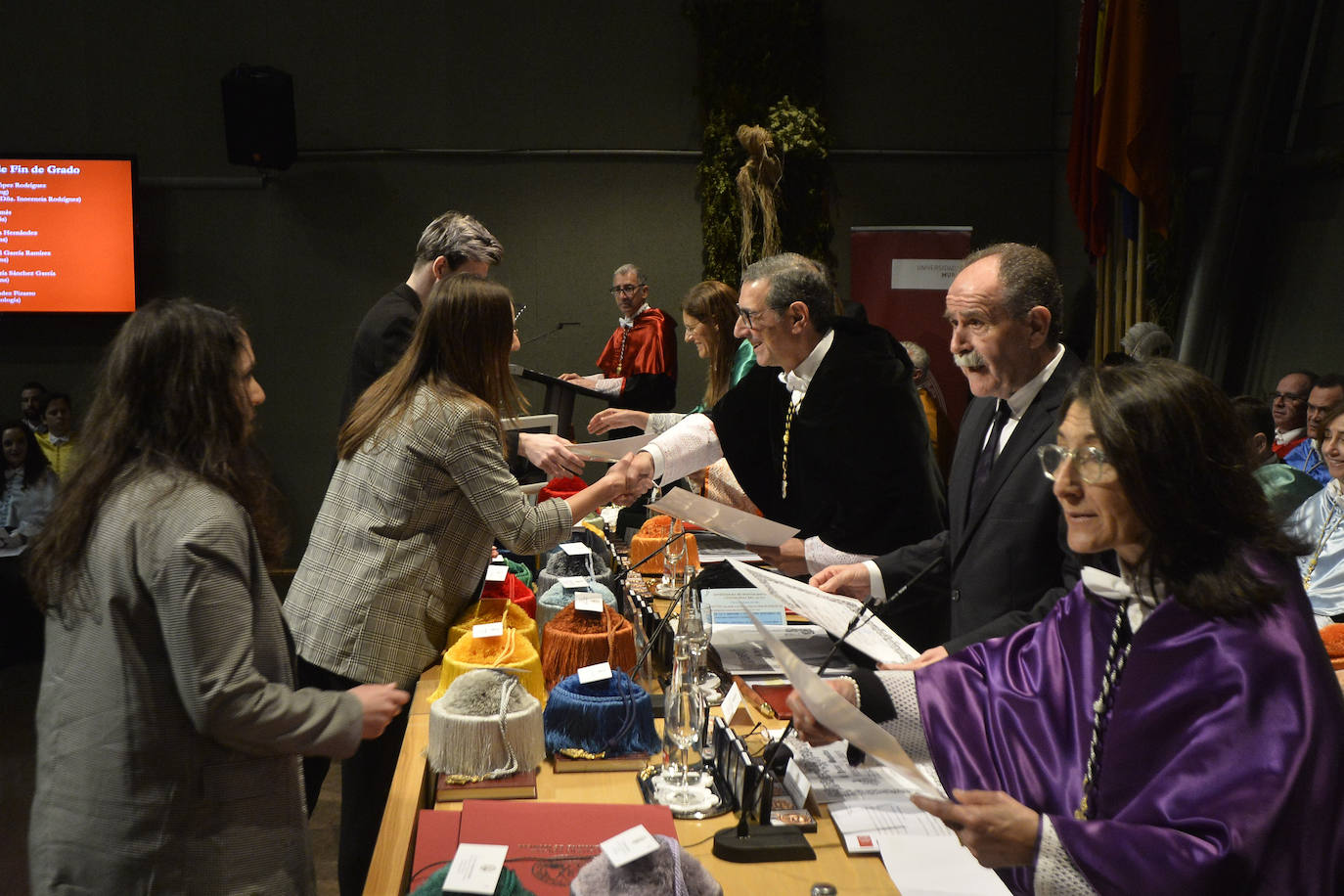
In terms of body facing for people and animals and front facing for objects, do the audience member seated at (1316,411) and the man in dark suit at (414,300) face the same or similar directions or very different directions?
very different directions

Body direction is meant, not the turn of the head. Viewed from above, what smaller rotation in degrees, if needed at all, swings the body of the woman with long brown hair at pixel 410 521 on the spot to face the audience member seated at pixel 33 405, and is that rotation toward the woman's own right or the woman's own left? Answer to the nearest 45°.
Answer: approximately 90° to the woman's own left

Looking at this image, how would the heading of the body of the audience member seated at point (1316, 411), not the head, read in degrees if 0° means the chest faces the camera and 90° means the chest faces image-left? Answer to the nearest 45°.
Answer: approximately 45°

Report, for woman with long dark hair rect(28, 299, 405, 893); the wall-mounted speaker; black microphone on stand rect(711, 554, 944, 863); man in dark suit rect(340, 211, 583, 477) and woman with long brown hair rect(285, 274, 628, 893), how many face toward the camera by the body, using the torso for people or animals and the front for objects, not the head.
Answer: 1

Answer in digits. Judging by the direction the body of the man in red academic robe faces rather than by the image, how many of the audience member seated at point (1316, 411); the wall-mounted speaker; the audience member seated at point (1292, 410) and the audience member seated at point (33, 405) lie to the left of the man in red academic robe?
2

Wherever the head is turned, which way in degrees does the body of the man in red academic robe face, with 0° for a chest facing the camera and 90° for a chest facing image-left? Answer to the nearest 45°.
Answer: approximately 45°

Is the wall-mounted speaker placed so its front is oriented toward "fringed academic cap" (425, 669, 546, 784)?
yes

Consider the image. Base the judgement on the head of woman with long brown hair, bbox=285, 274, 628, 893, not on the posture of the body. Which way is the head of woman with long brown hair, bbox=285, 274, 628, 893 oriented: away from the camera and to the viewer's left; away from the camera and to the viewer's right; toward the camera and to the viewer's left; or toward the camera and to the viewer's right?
away from the camera and to the viewer's right

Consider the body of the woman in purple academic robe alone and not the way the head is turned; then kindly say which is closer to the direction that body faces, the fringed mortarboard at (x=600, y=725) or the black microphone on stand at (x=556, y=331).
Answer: the fringed mortarboard

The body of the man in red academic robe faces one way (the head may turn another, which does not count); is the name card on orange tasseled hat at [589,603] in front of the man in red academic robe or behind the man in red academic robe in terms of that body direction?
in front

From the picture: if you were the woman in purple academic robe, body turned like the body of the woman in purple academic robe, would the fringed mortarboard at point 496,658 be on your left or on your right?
on your right

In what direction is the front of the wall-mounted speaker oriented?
toward the camera

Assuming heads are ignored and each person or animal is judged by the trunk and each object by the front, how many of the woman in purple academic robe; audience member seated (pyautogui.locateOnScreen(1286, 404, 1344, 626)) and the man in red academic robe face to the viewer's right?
0

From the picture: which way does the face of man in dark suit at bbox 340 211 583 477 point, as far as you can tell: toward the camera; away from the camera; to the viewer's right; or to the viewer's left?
to the viewer's right

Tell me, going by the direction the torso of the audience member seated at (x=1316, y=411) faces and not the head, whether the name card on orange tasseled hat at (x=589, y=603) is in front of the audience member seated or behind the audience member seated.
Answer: in front

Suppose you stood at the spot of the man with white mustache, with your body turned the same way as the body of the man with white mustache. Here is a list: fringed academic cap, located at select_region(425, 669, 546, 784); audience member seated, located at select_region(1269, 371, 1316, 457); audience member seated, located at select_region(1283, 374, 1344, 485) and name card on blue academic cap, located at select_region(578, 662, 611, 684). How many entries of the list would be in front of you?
2

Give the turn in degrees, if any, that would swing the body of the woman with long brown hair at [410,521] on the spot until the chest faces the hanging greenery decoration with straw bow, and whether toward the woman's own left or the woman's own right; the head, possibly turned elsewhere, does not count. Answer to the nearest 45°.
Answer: approximately 45° to the woman's own left

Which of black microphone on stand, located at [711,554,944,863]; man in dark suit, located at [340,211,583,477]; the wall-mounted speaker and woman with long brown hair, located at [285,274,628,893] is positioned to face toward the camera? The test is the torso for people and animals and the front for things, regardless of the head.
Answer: the wall-mounted speaker
